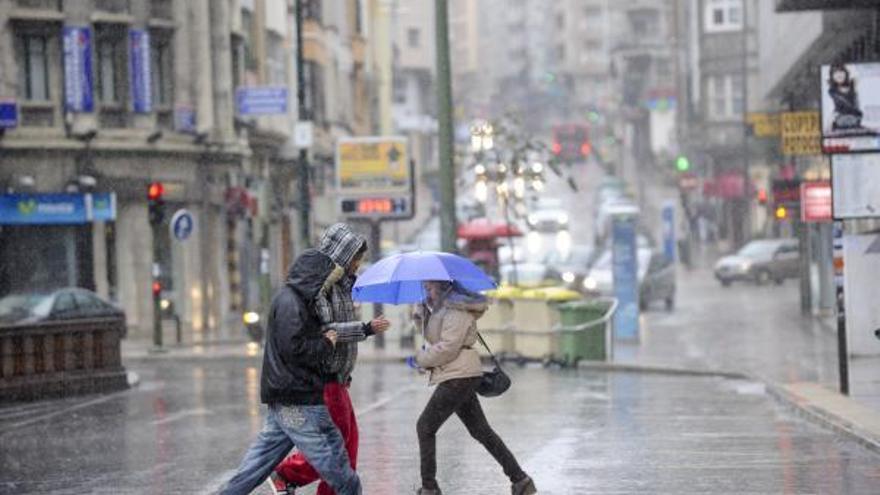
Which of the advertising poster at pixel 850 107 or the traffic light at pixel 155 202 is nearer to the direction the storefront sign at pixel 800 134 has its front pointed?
the advertising poster

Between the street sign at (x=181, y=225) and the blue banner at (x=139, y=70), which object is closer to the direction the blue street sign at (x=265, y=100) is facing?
the street sign

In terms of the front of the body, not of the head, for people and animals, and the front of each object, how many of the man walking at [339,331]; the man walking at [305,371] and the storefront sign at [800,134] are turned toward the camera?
1

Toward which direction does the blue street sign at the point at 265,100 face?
toward the camera

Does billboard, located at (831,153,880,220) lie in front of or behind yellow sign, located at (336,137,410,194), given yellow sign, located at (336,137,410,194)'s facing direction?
in front

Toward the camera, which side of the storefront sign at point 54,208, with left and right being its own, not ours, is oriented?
front

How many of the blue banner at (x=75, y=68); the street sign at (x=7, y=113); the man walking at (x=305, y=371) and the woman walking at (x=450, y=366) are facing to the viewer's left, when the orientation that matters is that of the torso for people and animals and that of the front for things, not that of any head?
1

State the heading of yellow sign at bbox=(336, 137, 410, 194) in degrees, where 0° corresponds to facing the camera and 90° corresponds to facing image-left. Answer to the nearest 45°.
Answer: approximately 0°

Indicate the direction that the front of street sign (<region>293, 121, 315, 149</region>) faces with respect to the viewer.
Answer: facing the viewer

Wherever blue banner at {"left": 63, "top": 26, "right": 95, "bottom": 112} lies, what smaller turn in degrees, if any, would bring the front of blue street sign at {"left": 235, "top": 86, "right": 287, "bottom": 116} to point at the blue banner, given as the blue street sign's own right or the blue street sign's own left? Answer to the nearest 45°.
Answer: approximately 90° to the blue street sign's own right
